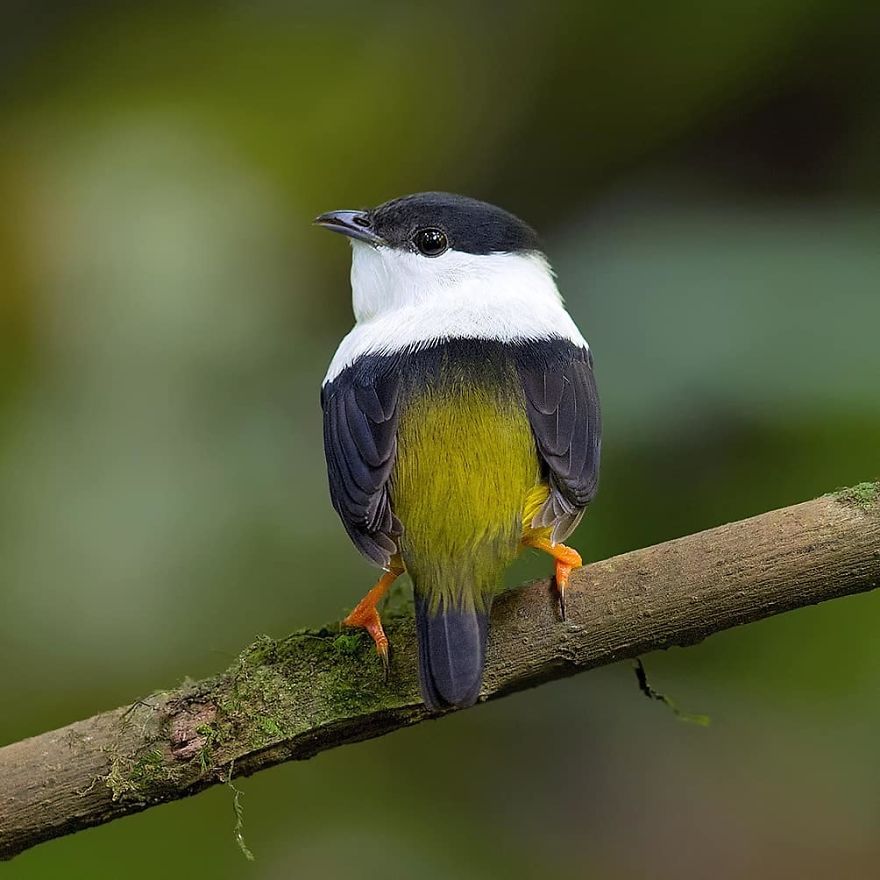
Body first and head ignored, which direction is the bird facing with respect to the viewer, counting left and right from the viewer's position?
facing away from the viewer
